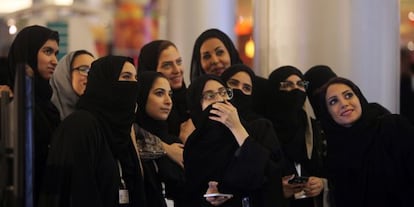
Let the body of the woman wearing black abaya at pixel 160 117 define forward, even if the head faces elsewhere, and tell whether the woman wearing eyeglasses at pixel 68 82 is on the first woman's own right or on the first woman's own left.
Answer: on the first woman's own right

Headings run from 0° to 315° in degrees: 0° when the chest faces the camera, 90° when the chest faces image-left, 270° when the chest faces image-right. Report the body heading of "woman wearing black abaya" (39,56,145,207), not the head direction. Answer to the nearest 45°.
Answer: approximately 315°

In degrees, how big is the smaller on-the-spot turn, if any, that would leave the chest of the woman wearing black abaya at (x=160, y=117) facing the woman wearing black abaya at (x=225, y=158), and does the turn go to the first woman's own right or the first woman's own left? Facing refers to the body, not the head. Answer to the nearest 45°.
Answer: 0° — they already face them
